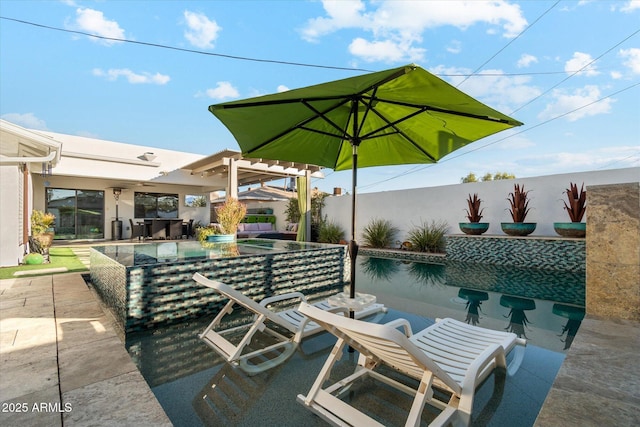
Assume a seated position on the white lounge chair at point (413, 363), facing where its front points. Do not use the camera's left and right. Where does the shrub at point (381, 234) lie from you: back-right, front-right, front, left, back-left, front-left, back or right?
front-left

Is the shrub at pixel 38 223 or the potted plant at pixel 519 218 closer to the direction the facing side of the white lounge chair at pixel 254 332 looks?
the potted plant

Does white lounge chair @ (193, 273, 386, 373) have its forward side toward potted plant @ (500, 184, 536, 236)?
yes

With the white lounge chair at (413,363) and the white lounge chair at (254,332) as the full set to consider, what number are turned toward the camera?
0

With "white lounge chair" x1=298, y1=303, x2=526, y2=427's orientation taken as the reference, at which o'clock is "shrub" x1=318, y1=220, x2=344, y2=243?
The shrub is roughly at 10 o'clock from the white lounge chair.

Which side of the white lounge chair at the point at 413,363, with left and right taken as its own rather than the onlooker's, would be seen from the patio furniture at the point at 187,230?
left

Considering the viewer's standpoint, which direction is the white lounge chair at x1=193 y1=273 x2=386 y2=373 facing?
facing away from the viewer and to the right of the viewer

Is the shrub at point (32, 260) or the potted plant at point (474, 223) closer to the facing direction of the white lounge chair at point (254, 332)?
the potted plant

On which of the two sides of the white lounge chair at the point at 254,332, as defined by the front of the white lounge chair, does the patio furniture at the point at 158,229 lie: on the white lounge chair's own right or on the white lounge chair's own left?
on the white lounge chair's own left

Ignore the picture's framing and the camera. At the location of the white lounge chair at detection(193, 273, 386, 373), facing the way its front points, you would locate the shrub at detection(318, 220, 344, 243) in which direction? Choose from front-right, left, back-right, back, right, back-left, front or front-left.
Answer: front-left

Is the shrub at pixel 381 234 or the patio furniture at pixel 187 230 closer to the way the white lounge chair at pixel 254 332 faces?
the shrub

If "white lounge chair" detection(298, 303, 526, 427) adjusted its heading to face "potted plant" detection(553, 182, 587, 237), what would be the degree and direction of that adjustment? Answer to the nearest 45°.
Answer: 0° — it already faces it

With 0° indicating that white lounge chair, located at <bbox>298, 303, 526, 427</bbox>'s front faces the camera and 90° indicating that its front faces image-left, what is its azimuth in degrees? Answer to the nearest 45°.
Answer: approximately 225°

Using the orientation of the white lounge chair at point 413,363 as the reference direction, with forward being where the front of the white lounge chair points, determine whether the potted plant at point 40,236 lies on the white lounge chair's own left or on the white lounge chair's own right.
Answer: on the white lounge chair's own left

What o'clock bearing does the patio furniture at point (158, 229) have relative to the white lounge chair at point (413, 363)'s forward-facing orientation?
The patio furniture is roughly at 9 o'clock from the white lounge chair.

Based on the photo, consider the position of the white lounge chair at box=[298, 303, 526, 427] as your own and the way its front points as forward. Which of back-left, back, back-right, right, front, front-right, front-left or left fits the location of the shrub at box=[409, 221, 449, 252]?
front-left
